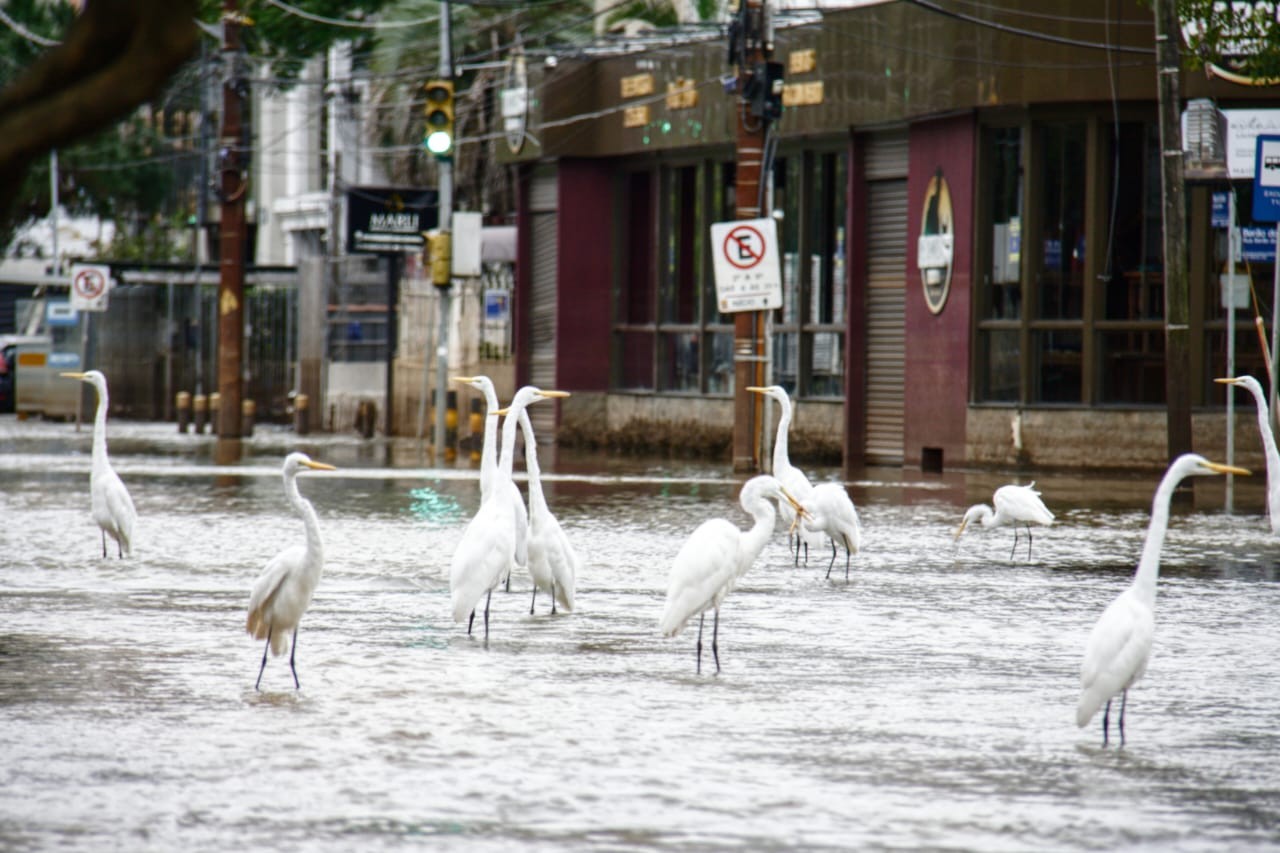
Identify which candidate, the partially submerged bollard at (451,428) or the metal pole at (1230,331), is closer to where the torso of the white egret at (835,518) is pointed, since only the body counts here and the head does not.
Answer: the partially submerged bollard

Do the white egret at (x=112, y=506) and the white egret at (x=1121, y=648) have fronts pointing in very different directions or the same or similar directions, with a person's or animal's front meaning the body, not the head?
very different directions

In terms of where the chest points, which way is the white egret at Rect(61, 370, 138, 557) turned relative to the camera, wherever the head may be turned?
to the viewer's left

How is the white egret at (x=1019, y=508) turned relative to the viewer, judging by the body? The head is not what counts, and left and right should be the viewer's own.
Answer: facing to the left of the viewer

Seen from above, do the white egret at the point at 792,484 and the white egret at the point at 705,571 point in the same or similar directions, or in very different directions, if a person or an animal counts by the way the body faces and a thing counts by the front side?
very different directions

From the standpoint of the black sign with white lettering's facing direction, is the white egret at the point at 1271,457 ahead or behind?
ahead

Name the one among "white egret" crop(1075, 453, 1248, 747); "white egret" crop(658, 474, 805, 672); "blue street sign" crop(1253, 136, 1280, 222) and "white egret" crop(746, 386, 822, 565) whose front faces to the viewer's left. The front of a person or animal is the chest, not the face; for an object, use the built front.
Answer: "white egret" crop(746, 386, 822, 565)

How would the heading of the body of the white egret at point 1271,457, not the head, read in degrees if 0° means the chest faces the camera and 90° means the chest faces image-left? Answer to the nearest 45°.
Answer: approximately 90°

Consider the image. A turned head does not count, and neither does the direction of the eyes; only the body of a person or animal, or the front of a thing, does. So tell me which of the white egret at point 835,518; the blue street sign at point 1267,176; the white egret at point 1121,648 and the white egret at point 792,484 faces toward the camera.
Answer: the blue street sign

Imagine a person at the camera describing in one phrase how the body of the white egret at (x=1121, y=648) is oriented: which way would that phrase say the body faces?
to the viewer's right
